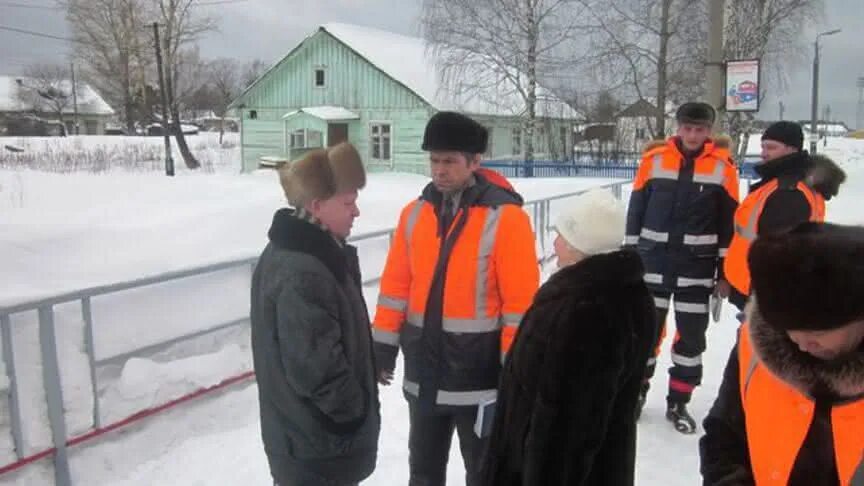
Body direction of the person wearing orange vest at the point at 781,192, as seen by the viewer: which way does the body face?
to the viewer's left

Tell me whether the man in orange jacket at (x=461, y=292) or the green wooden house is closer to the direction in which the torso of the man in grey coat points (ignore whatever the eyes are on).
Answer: the man in orange jacket

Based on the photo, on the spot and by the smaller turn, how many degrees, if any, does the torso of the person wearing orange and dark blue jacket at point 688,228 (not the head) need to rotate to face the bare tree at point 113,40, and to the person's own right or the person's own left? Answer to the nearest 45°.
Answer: approximately 135° to the person's own right

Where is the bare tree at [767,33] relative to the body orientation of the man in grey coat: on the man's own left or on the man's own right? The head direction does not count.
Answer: on the man's own left

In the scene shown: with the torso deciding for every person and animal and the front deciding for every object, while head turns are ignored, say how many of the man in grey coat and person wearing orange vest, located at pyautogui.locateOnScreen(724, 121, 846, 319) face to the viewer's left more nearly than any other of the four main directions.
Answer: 1

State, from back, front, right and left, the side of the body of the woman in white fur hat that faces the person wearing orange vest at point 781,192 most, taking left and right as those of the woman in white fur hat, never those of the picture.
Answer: right

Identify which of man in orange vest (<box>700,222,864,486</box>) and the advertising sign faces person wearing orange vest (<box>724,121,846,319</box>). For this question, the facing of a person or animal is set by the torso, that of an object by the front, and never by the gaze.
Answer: the advertising sign

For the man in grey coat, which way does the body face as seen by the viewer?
to the viewer's right

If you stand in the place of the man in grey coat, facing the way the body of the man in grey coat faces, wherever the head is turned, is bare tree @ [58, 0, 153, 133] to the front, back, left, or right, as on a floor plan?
left

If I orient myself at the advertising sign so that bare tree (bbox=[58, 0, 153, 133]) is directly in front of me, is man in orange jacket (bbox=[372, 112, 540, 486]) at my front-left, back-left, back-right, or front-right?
back-left

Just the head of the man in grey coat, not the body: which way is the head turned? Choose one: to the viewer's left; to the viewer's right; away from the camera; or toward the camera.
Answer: to the viewer's right
